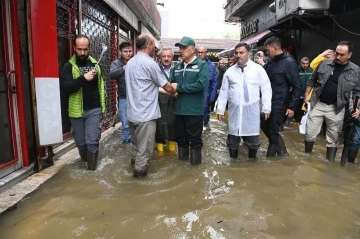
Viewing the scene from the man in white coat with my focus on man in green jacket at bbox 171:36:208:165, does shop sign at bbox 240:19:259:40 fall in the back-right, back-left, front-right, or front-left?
back-right

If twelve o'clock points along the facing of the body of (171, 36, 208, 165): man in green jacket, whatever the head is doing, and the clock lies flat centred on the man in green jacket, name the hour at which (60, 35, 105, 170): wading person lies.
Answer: The wading person is roughly at 1 o'clock from the man in green jacket.

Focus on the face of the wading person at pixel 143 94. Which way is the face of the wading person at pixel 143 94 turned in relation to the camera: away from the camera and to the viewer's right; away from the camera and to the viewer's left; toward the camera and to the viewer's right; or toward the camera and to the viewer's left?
away from the camera and to the viewer's right

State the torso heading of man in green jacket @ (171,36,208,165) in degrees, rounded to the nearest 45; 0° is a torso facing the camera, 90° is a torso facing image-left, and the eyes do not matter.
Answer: approximately 45°

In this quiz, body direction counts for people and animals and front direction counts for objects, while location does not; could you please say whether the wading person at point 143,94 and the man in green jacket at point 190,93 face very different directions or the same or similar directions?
very different directions

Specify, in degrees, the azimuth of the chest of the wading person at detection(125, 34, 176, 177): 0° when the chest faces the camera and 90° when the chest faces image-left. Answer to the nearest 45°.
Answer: approximately 225°

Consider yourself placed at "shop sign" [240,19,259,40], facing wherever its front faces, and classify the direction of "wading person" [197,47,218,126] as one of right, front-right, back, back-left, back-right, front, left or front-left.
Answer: front-left

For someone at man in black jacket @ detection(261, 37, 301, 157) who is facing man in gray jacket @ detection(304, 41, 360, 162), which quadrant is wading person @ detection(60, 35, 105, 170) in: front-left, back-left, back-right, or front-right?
back-right

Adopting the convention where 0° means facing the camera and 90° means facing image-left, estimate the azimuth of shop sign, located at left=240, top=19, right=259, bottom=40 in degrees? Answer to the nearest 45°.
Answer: approximately 45°
